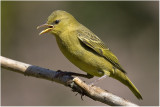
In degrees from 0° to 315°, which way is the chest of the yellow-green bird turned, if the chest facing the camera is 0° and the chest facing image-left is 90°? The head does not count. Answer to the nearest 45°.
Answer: approximately 90°
